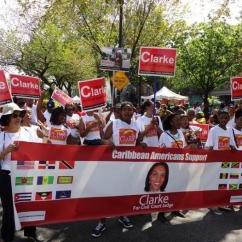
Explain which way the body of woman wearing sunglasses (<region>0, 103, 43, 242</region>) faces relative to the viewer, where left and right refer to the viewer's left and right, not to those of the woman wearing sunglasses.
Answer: facing the viewer and to the right of the viewer

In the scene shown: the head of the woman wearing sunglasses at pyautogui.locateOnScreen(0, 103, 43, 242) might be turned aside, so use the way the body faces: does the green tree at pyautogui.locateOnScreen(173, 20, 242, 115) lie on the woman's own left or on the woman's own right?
on the woman's own left

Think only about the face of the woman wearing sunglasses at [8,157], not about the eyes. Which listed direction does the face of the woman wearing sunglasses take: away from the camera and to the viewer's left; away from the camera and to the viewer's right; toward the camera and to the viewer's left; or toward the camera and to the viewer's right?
toward the camera and to the viewer's right
